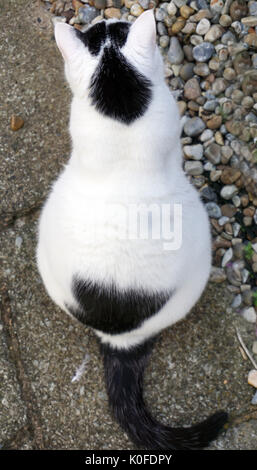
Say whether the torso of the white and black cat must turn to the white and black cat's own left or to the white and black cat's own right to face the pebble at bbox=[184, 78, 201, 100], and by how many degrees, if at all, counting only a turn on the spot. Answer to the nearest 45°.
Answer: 0° — it already faces it

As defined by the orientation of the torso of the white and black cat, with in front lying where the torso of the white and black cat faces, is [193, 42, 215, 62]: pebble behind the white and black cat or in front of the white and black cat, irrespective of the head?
in front

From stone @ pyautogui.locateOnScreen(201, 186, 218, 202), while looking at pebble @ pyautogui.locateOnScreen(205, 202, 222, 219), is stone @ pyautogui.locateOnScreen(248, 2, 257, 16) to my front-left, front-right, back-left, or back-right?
back-left

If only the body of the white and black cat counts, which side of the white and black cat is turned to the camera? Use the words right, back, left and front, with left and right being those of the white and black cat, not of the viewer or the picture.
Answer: back

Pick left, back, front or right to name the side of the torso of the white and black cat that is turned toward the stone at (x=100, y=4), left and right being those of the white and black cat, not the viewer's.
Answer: front

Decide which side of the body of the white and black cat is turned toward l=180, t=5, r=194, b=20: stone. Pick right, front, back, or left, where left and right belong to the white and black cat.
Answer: front

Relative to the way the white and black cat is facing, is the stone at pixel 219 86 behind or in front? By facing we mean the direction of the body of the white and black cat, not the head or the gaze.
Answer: in front

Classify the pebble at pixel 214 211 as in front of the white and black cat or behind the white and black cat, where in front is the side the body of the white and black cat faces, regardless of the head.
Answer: in front
